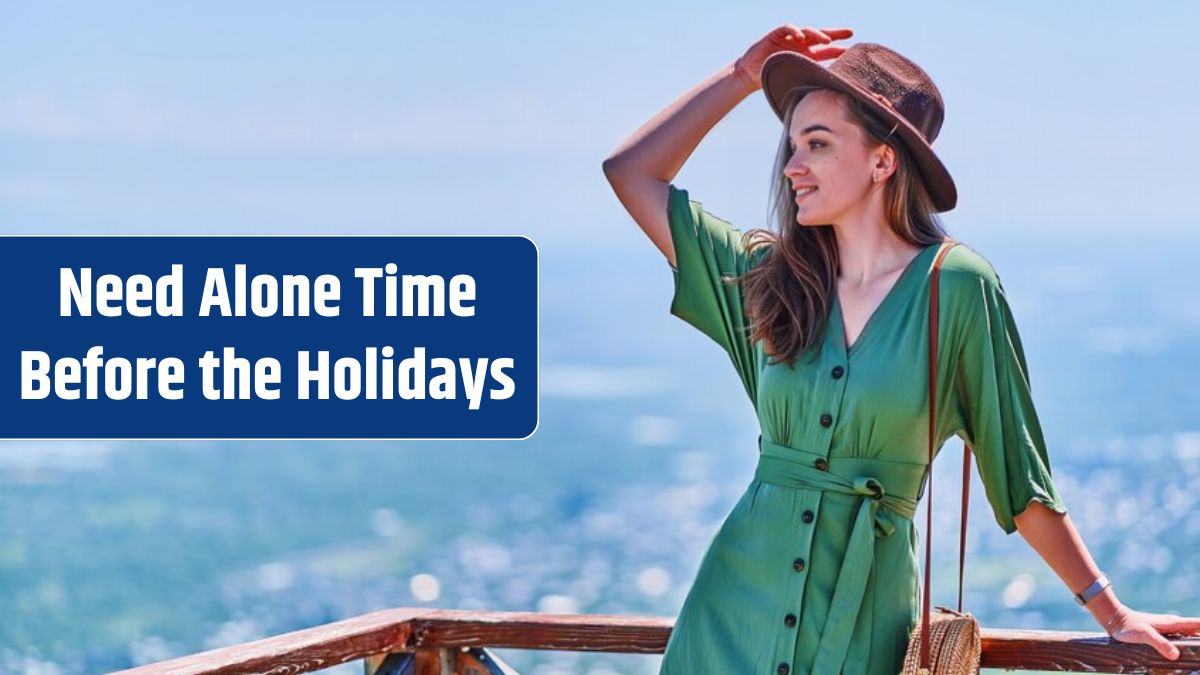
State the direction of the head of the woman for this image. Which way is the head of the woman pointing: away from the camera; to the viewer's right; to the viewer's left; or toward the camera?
to the viewer's left

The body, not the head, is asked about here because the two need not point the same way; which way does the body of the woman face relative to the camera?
toward the camera

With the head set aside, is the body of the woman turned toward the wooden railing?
no
